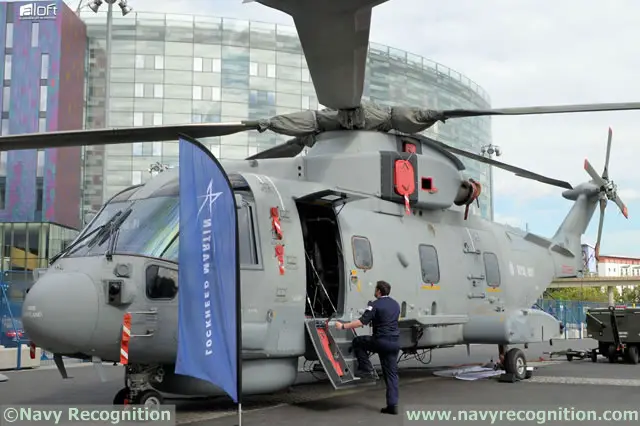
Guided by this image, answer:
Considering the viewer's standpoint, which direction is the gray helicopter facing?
facing the viewer and to the left of the viewer

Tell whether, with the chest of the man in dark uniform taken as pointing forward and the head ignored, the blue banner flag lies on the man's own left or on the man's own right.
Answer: on the man's own left

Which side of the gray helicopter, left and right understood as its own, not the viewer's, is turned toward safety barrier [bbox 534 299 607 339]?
back

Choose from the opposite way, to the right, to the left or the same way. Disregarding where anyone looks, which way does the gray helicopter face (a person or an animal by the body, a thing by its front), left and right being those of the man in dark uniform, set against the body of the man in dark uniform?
to the left

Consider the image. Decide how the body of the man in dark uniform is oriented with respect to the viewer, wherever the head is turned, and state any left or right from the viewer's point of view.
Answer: facing away from the viewer and to the left of the viewer

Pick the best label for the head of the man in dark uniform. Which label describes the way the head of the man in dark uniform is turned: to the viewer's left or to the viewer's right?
to the viewer's left

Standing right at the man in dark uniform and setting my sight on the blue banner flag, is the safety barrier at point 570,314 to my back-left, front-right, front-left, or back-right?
back-right

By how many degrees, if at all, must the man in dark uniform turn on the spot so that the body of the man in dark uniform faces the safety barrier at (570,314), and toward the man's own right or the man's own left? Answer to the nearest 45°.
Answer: approximately 45° to the man's own right
